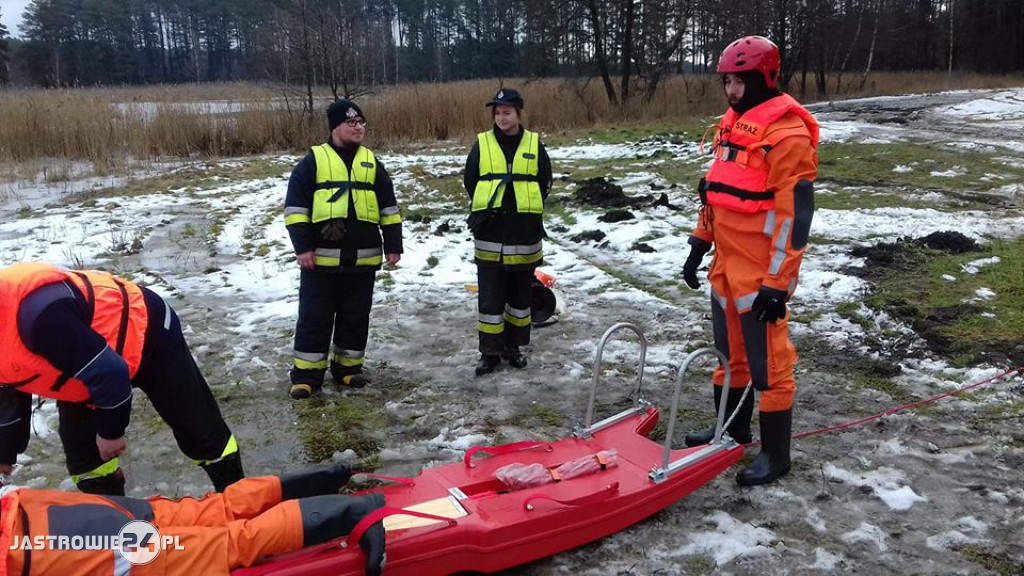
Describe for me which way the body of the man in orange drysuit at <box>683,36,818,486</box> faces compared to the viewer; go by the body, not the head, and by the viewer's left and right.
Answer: facing the viewer and to the left of the viewer

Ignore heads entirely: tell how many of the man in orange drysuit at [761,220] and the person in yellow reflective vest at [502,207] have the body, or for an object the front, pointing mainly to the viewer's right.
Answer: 0

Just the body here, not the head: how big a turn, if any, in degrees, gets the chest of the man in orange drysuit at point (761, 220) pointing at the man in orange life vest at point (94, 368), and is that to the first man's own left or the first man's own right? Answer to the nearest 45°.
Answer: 0° — they already face them

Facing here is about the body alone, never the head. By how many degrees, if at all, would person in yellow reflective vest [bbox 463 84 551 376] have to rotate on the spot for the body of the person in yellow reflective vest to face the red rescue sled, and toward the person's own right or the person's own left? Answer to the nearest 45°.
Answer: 0° — they already face it

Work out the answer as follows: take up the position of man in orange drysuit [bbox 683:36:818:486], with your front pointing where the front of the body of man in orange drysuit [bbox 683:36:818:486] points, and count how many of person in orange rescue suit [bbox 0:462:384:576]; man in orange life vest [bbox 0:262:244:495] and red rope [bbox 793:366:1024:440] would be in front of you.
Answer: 2

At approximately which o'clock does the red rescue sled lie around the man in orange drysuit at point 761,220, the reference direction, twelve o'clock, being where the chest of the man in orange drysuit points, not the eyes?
The red rescue sled is roughly at 12 o'clock from the man in orange drysuit.

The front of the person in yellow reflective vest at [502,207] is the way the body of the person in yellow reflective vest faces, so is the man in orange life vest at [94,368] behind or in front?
in front

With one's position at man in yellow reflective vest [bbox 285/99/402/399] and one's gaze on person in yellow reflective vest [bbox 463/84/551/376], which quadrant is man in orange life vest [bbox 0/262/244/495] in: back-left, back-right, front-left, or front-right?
back-right

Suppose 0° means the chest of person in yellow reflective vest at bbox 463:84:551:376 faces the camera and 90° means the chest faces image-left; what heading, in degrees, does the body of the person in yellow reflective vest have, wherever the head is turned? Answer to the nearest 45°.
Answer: approximately 0°

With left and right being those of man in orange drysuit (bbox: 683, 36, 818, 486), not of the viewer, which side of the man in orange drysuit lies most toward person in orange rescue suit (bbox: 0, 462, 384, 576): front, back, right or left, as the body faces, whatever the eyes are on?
front

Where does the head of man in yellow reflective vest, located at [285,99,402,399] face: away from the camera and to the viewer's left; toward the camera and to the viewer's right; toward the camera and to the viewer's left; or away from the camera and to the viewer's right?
toward the camera and to the viewer's right
